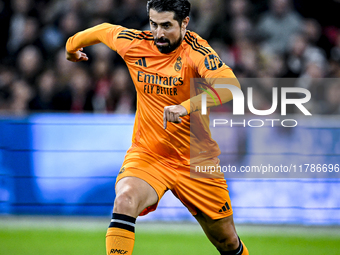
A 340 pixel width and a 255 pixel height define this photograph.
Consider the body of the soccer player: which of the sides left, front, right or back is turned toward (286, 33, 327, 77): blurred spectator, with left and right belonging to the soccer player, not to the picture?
back

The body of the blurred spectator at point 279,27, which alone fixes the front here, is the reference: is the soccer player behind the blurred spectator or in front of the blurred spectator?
in front

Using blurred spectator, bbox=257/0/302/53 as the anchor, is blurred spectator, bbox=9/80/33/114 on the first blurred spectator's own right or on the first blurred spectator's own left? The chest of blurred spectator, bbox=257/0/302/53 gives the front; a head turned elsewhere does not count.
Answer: on the first blurred spectator's own right

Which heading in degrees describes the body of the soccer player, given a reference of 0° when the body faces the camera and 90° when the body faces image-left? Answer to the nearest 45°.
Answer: approximately 45°

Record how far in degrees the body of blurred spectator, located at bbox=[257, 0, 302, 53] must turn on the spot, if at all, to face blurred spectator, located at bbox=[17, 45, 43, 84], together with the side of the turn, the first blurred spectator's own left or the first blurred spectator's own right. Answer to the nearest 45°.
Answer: approximately 90° to the first blurred spectator's own right

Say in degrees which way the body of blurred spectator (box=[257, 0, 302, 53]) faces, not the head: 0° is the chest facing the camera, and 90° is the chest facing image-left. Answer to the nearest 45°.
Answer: approximately 0°

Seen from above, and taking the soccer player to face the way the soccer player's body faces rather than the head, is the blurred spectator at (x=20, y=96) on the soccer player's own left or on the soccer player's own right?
on the soccer player's own right
